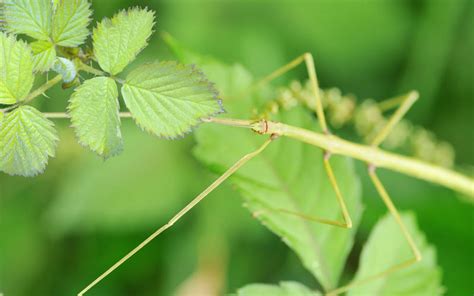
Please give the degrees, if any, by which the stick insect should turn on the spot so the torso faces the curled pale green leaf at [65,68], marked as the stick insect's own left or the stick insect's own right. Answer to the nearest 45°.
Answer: approximately 45° to the stick insect's own left

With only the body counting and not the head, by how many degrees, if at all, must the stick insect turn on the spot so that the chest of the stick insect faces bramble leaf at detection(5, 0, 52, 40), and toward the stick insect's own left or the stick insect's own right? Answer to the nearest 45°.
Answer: approximately 45° to the stick insect's own left

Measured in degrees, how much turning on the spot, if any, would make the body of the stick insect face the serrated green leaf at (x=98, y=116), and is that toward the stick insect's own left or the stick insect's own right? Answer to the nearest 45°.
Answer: approximately 45° to the stick insect's own left

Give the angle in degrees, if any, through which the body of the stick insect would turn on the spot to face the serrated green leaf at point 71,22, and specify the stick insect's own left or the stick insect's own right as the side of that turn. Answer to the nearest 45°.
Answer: approximately 45° to the stick insect's own left

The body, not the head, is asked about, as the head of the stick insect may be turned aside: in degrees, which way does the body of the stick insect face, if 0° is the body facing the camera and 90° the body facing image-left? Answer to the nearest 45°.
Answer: approximately 90°

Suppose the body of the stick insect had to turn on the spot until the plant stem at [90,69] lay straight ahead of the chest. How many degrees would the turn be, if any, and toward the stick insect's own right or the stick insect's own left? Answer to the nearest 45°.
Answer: approximately 45° to the stick insect's own left
